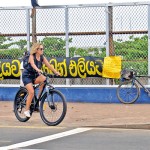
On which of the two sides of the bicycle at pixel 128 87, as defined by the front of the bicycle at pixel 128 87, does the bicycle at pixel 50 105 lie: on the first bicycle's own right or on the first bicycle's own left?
on the first bicycle's own left

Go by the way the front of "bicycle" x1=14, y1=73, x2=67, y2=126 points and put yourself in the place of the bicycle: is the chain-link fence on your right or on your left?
on your left

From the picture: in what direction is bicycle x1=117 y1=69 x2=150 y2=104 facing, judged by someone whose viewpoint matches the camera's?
facing to the left of the viewer

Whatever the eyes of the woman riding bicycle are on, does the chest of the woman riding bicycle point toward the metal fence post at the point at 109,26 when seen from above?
no

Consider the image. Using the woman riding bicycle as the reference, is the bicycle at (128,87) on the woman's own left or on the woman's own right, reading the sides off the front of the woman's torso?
on the woman's own left

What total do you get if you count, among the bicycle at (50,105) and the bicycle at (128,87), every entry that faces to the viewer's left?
1

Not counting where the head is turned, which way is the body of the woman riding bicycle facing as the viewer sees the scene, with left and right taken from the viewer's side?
facing the viewer and to the right of the viewer

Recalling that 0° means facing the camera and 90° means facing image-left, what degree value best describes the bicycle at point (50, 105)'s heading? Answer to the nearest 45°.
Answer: approximately 315°
